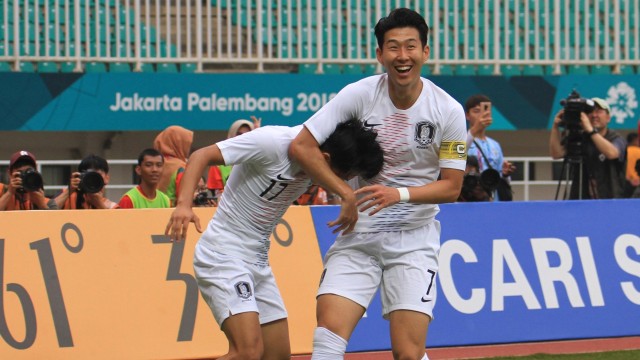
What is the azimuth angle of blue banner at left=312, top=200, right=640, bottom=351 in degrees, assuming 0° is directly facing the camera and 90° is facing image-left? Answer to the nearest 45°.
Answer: approximately 0°

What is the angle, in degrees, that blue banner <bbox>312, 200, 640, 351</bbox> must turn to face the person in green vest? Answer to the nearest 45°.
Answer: approximately 90° to its right

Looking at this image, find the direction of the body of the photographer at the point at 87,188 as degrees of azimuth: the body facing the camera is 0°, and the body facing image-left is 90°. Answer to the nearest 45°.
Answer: approximately 0°

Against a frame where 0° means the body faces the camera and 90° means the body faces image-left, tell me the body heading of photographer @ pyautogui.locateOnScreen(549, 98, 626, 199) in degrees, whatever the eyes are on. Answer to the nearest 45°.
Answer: approximately 45°

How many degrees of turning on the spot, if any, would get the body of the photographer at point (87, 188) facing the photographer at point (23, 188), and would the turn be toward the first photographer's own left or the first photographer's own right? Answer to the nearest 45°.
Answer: approximately 90° to the first photographer's own right
